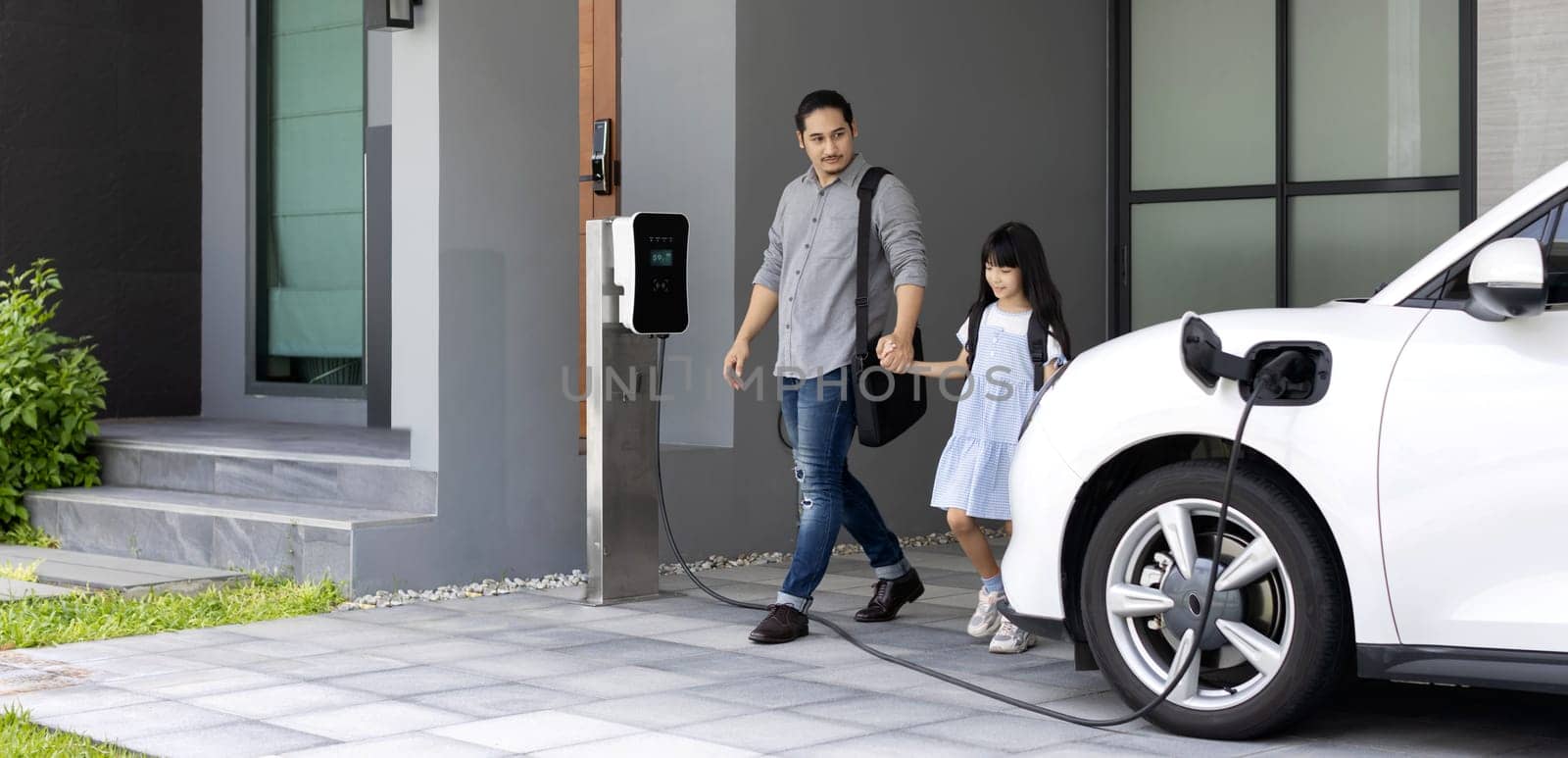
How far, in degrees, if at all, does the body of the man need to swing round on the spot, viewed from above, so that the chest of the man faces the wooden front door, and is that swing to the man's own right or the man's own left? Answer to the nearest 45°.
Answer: approximately 90° to the man's own right

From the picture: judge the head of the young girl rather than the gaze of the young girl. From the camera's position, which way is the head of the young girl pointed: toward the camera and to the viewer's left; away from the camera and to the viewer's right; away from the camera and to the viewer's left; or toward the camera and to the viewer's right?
toward the camera and to the viewer's left

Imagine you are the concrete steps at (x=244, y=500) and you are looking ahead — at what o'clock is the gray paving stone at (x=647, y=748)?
The gray paving stone is roughly at 10 o'clock from the concrete steps.

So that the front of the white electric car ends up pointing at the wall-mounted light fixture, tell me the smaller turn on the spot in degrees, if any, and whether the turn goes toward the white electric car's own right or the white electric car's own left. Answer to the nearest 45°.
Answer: approximately 45° to the white electric car's own right

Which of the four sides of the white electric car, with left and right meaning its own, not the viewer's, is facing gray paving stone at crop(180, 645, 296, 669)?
front

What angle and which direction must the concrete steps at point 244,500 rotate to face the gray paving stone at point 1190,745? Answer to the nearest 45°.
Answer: approximately 90° to its left

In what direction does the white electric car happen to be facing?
to the viewer's left

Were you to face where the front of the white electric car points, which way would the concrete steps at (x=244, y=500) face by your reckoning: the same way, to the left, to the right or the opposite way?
to the left

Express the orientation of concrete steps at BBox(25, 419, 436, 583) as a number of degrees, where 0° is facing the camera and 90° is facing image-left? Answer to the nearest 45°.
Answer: approximately 45°

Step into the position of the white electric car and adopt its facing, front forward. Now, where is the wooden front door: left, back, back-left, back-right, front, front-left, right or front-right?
front-right

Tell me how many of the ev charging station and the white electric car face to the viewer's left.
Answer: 1

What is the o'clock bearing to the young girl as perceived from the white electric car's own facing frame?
The young girl is roughly at 2 o'clock from the white electric car.

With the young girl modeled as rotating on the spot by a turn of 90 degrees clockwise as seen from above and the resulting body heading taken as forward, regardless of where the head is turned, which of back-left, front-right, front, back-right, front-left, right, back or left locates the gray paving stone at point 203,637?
front-left
